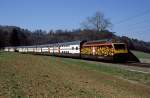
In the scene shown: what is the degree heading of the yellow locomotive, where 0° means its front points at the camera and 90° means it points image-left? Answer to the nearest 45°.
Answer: approximately 315°
